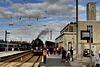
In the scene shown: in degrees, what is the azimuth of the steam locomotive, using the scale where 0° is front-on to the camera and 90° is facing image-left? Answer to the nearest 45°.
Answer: approximately 0°
